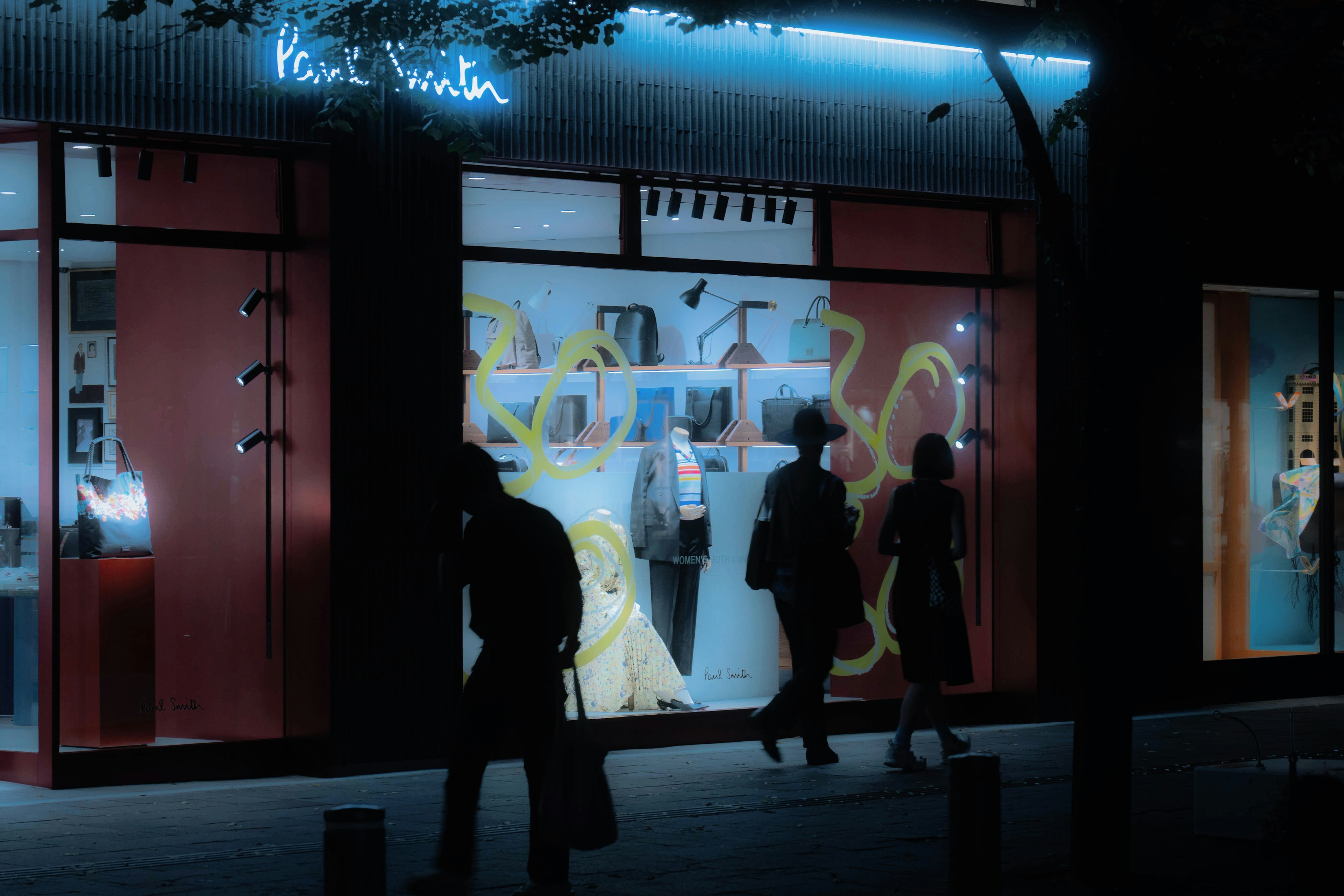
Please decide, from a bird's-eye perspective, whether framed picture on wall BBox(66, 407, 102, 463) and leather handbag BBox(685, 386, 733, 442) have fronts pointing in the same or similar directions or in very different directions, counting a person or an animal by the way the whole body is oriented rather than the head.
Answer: same or similar directions

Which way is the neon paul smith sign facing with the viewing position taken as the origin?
facing the viewer

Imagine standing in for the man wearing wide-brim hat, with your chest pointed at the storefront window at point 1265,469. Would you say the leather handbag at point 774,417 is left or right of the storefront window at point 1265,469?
left

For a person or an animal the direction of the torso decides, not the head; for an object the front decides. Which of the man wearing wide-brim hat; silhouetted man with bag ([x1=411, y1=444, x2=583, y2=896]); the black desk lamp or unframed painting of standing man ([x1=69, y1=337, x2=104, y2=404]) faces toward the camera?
the unframed painting of standing man

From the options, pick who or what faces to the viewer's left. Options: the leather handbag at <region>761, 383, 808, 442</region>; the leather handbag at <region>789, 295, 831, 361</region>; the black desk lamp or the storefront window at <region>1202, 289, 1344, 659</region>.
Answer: the black desk lamp

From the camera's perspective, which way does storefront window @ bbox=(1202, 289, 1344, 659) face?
toward the camera

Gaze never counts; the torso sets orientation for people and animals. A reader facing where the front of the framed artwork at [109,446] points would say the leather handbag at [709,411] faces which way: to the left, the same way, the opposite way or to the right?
the same way

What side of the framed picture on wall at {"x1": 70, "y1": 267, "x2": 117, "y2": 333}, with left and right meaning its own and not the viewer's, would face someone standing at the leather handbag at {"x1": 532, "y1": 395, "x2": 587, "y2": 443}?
left

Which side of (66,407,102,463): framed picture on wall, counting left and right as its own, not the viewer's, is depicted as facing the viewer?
front

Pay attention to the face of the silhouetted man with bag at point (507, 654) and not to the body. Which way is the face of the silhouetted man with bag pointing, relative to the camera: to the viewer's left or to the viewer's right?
to the viewer's left

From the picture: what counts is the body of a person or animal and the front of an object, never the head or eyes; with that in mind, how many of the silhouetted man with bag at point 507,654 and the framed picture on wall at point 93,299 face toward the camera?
1

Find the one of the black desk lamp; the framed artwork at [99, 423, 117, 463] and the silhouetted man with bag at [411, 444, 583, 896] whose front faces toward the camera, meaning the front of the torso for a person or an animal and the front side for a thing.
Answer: the framed artwork

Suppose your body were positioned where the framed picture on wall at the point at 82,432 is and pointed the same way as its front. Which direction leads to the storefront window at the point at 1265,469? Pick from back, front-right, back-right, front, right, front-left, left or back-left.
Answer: left

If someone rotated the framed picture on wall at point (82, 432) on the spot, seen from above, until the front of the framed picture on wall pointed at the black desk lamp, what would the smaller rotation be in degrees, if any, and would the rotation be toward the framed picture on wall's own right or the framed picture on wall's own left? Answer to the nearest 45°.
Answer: approximately 90° to the framed picture on wall's own left

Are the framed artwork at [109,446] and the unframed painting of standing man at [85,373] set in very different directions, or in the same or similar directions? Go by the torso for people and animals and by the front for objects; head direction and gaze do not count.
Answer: same or similar directions

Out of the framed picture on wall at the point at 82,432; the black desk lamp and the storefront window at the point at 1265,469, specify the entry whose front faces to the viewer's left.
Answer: the black desk lamp
